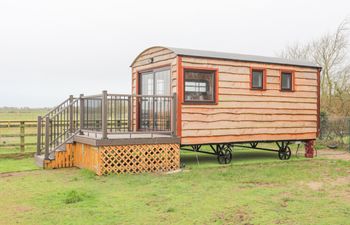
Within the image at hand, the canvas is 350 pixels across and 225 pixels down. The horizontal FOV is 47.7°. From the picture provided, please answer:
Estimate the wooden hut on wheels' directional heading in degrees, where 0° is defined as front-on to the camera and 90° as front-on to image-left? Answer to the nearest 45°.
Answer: approximately 45°

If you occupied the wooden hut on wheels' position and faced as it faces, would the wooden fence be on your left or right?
on your right

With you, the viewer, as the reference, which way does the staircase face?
facing the viewer and to the left of the viewer

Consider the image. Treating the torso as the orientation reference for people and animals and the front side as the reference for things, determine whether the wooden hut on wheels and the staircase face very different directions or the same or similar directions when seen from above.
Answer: same or similar directions
